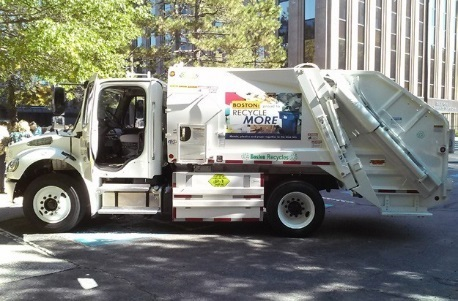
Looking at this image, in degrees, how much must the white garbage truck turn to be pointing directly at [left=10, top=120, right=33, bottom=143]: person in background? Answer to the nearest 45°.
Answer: approximately 45° to its right

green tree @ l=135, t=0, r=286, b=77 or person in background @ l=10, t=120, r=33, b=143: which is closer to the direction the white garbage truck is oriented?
the person in background

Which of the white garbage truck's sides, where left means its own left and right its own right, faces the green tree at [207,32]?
right

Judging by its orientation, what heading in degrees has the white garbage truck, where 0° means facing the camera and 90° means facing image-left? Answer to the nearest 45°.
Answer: approximately 90°
